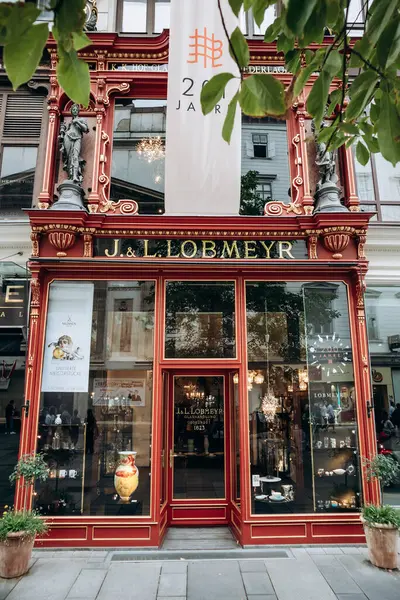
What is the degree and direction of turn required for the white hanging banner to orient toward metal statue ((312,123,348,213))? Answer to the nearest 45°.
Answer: approximately 135° to its left

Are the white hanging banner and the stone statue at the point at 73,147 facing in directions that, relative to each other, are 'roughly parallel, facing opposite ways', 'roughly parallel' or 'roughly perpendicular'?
roughly parallel

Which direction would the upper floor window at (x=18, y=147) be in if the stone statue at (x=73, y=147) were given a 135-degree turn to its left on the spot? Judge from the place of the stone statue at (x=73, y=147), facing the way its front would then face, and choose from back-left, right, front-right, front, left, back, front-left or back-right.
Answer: left

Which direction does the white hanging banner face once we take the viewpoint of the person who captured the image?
facing the viewer

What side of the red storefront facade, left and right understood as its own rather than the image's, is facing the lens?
front

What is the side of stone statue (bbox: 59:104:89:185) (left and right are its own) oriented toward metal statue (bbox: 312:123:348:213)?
left

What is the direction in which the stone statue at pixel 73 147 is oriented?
toward the camera

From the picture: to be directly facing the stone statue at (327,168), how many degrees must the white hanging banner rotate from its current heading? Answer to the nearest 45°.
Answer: approximately 135° to its left

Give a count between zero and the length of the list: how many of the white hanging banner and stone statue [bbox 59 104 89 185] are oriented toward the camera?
2

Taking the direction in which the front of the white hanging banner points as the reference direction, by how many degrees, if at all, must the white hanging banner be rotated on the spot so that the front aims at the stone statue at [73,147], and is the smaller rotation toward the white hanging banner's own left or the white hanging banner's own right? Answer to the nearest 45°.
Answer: approximately 135° to the white hanging banner's own right

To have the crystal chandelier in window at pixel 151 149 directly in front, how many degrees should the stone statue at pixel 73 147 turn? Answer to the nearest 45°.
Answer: approximately 90° to its left

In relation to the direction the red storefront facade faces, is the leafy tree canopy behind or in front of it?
in front
